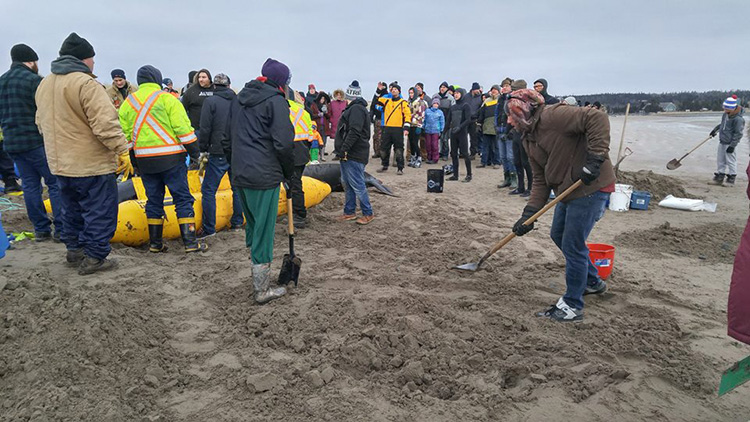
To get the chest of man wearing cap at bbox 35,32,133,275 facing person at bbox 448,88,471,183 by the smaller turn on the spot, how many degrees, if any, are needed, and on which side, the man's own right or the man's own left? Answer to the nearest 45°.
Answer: approximately 45° to the man's own right

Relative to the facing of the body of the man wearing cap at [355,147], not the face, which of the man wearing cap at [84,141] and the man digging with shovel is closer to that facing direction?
the man wearing cap

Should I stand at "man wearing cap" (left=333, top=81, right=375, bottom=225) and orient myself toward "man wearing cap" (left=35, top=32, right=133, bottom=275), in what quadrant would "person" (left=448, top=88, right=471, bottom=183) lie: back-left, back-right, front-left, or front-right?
back-right

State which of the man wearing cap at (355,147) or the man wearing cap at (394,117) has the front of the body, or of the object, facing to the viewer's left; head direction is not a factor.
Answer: the man wearing cap at (355,147)

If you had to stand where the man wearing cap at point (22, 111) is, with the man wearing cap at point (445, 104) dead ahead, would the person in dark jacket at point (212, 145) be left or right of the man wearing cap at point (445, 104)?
right

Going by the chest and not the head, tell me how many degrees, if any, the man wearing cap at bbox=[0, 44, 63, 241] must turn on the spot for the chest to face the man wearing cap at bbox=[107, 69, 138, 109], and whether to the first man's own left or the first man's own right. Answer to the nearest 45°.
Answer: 0° — they already face them

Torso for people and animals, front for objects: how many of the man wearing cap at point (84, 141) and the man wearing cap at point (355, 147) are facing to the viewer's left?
1

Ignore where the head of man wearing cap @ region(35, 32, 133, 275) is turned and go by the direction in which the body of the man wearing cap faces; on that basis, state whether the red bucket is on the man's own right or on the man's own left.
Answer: on the man's own right

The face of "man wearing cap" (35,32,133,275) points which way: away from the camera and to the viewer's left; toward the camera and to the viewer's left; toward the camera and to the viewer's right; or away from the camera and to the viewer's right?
away from the camera and to the viewer's right

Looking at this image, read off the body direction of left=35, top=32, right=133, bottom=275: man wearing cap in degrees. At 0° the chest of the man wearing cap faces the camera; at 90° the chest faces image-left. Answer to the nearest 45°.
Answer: approximately 225°
